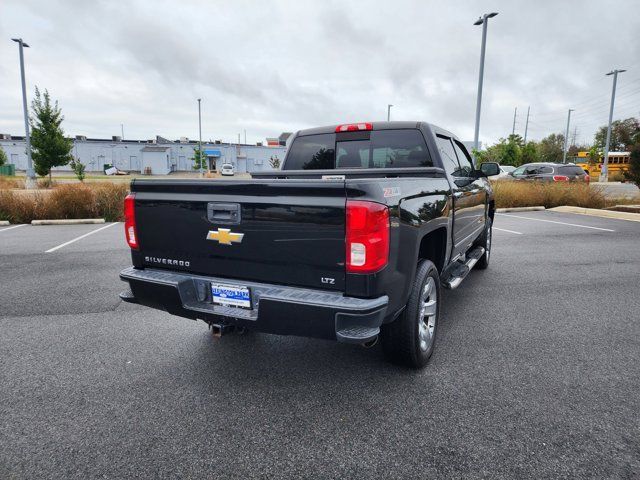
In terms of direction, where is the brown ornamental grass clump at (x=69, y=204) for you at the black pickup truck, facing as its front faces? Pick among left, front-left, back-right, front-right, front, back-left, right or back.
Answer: left

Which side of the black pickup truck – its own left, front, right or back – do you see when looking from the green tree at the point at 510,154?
front

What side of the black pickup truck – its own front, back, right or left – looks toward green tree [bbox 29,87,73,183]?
left

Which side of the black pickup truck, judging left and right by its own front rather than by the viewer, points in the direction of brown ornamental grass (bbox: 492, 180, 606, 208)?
front

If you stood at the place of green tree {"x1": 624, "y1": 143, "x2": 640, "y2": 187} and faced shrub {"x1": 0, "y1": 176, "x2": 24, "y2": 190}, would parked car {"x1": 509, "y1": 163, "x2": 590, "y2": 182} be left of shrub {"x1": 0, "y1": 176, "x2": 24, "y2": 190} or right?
right

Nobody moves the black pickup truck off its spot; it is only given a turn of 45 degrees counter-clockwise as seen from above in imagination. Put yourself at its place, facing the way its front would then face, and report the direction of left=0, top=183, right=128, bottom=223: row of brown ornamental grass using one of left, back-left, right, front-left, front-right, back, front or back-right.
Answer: front-left

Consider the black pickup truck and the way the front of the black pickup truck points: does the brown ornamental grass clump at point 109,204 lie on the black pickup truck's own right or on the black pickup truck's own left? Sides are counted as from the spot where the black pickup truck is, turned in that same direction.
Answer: on the black pickup truck's own left

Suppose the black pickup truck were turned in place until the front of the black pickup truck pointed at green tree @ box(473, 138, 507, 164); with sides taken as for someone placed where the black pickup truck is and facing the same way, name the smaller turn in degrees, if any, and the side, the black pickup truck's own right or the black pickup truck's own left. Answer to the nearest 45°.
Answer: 0° — it already faces it

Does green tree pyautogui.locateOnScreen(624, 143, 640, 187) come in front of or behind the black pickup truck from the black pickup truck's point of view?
in front

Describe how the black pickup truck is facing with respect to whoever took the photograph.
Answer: facing away from the viewer and to the right of the viewer

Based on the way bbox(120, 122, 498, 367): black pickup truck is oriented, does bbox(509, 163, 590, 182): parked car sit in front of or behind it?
in front
